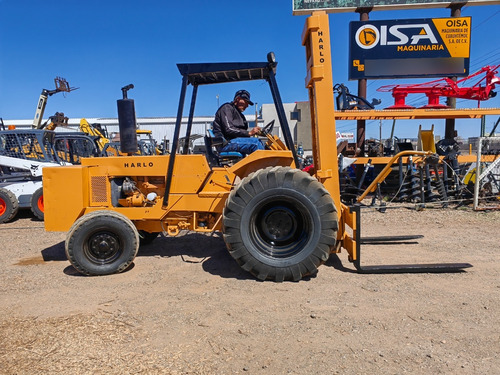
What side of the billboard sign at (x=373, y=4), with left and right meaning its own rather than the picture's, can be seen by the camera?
front

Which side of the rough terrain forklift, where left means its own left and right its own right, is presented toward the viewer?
right

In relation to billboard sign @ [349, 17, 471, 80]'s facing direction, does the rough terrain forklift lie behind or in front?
in front

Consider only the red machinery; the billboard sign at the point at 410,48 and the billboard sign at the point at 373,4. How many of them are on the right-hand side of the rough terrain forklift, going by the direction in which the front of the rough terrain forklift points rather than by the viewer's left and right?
0

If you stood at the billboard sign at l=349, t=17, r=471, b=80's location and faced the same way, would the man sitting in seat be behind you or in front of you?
in front

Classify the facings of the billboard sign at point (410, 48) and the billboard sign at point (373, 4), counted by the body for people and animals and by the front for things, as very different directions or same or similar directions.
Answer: same or similar directions

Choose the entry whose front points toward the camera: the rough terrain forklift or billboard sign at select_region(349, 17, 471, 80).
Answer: the billboard sign

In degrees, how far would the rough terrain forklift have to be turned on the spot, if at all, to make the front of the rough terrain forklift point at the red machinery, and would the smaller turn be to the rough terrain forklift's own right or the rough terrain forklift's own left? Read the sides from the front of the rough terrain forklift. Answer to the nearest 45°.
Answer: approximately 45° to the rough terrain forklift's own left

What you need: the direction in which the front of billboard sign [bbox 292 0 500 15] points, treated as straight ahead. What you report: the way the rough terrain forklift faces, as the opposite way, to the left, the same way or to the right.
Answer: to the left

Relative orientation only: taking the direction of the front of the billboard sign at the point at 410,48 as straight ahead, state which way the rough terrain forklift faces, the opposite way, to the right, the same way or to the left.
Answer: to the left

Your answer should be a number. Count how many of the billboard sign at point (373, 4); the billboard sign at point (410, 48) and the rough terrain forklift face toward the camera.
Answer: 2

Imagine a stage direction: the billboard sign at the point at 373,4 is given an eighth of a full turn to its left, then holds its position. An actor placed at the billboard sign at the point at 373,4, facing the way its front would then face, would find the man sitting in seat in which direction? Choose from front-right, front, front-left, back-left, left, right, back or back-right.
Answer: front-right

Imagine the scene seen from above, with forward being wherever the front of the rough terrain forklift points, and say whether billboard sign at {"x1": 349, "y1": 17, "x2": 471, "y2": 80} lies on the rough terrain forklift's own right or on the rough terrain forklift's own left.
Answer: on the rough terrain forklift's own left

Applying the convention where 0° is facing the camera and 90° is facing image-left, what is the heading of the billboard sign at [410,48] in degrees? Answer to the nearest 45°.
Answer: approximately 0°
